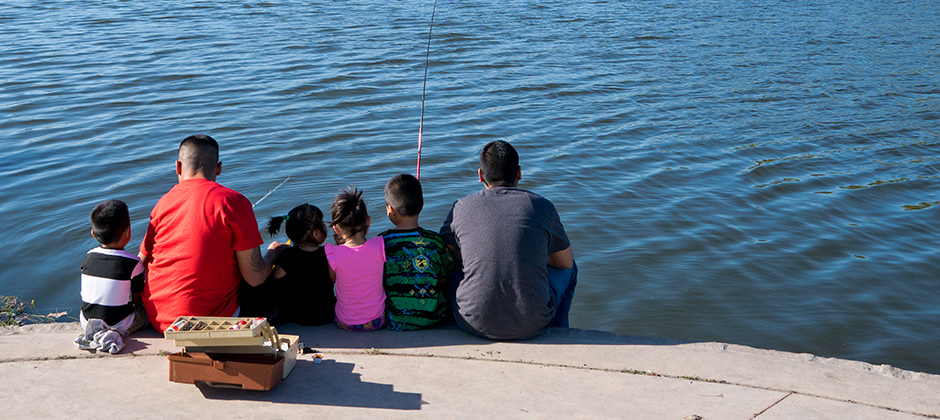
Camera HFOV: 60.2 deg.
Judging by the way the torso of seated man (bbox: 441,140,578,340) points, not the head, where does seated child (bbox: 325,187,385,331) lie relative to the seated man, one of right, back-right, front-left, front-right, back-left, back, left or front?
left

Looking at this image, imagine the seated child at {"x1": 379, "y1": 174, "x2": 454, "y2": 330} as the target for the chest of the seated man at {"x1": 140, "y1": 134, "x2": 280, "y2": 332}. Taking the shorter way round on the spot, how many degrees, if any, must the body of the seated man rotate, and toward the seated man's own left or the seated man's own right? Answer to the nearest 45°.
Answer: approximately 90° to the seated man's own right

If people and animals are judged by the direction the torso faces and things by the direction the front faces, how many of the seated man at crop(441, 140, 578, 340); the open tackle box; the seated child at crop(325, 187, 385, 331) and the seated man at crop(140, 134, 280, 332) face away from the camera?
3

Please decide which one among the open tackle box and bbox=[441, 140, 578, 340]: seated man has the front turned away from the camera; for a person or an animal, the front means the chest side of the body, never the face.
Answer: the seated man

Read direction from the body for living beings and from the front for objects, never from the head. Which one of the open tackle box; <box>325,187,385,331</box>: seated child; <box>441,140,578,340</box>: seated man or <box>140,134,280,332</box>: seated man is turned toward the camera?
the open tackle box

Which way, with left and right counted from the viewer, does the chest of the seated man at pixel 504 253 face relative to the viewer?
facing away from the viewer

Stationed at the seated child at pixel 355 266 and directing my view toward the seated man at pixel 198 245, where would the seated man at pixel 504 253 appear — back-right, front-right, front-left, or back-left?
back-left

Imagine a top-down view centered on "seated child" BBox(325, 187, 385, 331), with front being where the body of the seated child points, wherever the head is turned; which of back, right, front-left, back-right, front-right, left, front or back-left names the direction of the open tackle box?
back-left

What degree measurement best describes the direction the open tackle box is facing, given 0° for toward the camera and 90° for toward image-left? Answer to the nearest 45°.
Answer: approximately 0°

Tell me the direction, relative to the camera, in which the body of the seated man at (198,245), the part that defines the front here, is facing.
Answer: away from the camera

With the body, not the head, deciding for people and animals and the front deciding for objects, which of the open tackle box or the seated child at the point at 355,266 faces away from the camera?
the seated child

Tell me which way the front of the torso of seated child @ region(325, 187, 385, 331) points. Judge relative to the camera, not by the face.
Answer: away from the camera
